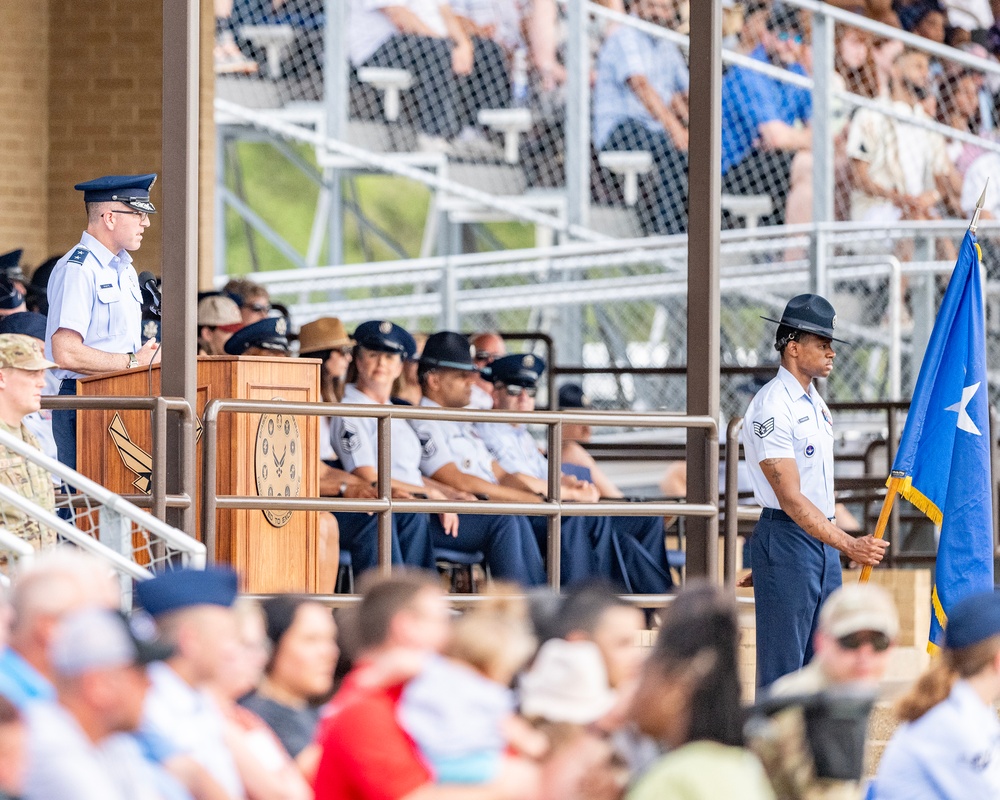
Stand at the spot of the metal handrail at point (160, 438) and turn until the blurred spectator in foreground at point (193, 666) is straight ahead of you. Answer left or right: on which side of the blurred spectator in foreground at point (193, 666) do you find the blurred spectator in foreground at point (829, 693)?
left

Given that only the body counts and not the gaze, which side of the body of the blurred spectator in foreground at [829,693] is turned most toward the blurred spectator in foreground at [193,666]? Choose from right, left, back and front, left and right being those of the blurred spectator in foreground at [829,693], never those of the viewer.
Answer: right
